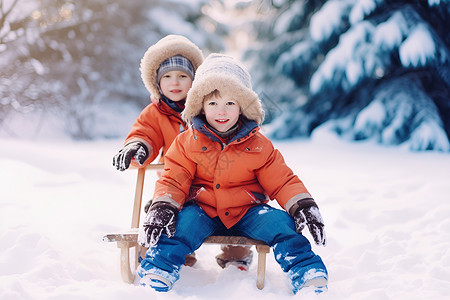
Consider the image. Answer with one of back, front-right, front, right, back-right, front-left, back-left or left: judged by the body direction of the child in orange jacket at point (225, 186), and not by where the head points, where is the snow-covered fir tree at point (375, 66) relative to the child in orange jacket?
back-left
